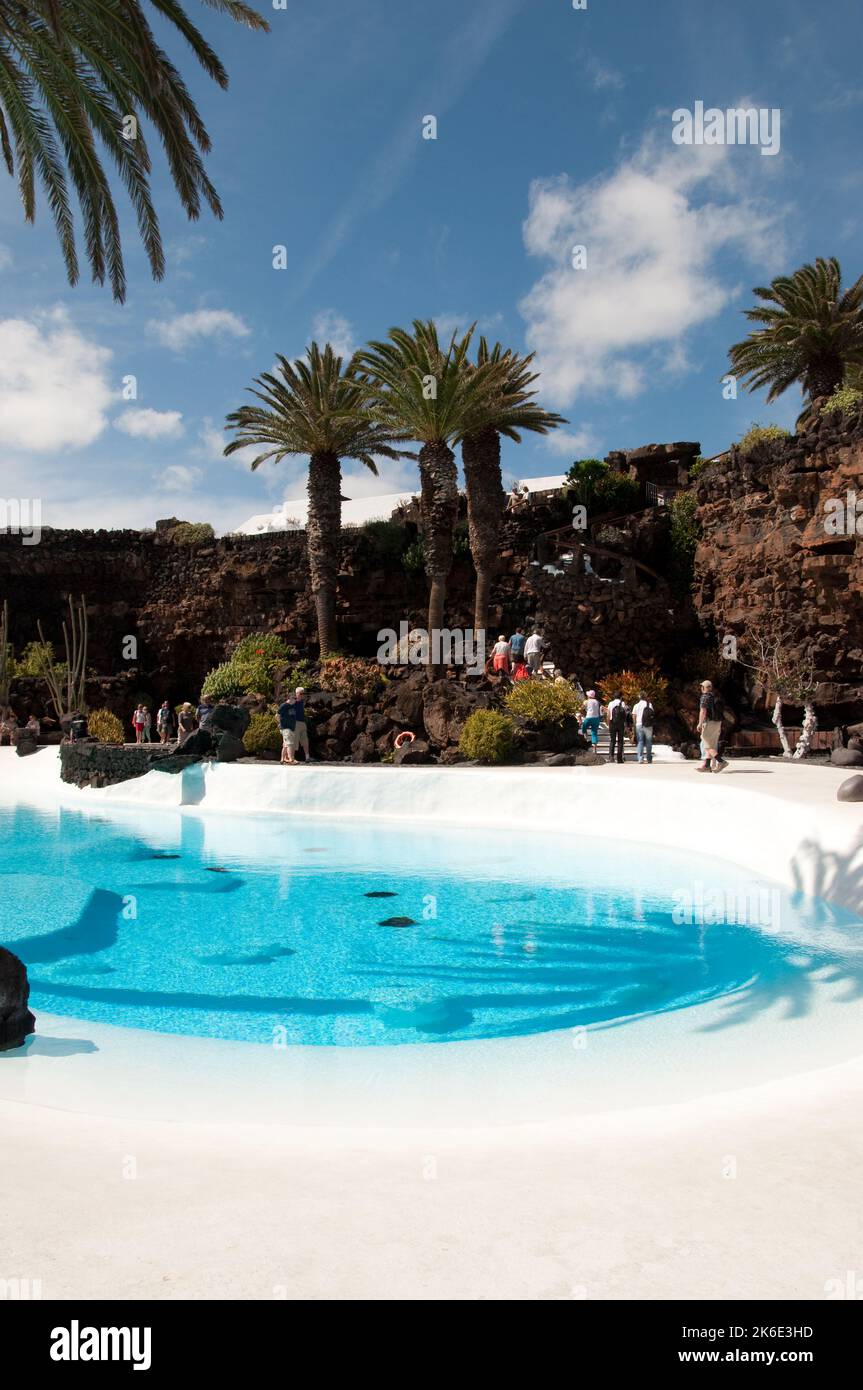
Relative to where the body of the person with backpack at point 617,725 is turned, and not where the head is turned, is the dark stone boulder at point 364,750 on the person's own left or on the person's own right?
on the person's own left

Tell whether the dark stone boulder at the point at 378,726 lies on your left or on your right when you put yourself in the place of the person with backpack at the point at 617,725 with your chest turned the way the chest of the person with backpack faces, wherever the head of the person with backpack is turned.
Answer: on your left

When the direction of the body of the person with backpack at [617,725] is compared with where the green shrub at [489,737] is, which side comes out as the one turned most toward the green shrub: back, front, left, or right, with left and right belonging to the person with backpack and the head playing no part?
left

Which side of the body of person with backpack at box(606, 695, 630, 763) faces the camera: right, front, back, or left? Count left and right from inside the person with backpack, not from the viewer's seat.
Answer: back

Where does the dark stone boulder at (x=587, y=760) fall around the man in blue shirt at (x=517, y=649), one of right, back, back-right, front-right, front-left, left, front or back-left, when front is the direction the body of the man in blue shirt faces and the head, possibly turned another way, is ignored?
back

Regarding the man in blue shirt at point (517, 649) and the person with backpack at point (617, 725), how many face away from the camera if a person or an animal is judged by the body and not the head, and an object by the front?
2

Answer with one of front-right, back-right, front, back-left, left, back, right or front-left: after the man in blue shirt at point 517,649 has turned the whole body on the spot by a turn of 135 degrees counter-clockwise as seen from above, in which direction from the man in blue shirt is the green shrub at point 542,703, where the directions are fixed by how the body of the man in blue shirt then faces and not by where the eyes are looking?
front-left

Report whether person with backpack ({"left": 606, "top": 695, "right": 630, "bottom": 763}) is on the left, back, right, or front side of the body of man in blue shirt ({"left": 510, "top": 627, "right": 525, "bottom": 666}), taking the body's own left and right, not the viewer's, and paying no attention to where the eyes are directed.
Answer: back

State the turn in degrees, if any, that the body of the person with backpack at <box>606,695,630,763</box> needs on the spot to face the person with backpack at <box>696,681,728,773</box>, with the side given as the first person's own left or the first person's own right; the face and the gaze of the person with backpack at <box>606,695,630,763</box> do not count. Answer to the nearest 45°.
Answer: approximately 135° to the first person's own right

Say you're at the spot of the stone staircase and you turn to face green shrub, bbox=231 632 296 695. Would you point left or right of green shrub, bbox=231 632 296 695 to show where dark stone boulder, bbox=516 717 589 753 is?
left

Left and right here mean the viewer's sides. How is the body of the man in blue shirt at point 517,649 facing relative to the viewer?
facing away from the viewer

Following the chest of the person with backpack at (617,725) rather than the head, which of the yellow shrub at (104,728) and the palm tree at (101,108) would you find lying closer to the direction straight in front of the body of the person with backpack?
the yellow shrub

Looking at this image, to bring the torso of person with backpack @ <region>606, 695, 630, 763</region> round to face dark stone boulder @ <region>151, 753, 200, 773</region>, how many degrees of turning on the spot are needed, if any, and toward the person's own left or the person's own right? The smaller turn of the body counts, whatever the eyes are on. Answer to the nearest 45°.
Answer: approximately 90° to the person's own left
